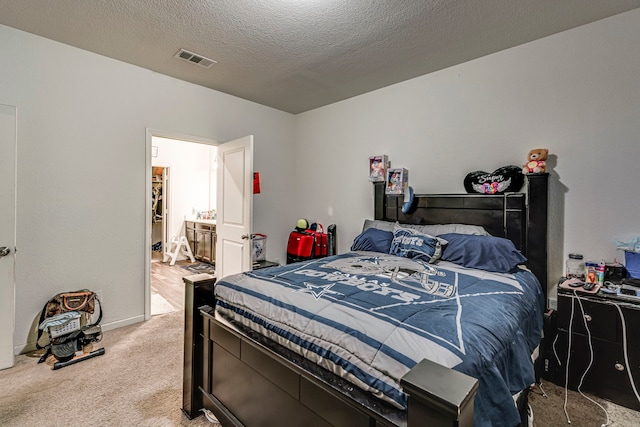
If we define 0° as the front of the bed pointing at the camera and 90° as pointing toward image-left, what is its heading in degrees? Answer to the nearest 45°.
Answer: approximately 45°

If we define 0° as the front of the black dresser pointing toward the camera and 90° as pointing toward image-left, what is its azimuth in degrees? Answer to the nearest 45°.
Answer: approximately 45°

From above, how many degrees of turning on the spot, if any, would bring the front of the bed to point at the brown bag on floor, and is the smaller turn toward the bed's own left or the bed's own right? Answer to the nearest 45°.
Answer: approximately 45° to the bed's own right

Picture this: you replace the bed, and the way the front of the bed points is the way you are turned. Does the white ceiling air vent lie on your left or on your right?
on your right

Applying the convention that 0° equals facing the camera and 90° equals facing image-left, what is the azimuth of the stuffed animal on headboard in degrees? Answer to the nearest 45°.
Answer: approximately 45°
